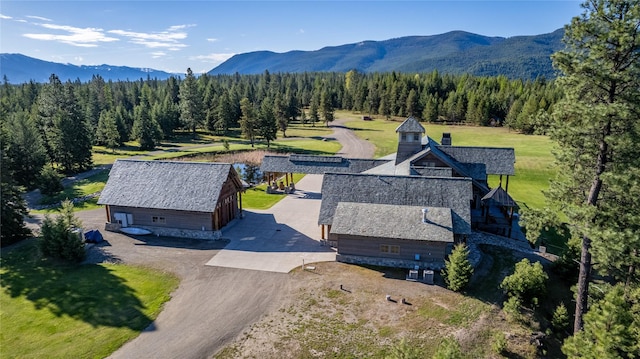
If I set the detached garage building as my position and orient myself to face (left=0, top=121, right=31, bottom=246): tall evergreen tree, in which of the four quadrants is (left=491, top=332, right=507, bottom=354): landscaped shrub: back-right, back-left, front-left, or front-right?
back-left

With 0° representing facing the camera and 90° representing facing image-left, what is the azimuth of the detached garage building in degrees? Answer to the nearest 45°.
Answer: approximately 270°

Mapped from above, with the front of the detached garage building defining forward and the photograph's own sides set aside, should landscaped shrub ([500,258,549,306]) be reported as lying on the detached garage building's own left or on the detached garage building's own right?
on the detached garage building's own right

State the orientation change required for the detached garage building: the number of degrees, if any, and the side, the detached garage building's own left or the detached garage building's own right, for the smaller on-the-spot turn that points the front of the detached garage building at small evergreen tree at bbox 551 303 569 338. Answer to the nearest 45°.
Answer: approximately 45° to the detached garage building's own right

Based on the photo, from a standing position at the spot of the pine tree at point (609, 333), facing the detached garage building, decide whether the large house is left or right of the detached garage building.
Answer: right

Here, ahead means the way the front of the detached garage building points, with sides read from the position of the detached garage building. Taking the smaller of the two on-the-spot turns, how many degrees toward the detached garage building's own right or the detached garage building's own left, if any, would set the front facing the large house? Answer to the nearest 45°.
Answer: approximately 45° to the detached garage building's own right

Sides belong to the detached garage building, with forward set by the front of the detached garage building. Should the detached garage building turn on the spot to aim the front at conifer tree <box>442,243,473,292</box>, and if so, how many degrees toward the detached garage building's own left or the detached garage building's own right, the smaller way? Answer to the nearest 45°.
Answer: approximately 45° to the detached garage building's own right

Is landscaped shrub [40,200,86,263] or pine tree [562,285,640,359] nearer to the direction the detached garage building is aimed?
the pine tree

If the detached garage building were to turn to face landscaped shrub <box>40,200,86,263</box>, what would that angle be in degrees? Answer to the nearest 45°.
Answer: approximately 135° to its right

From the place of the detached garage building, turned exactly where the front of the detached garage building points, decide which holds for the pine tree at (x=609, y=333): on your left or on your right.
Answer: on your right

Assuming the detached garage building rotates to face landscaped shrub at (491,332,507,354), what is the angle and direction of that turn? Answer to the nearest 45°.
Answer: approximately 45° to its right

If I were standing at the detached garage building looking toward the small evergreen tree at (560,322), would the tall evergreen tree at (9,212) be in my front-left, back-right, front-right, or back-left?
back-right

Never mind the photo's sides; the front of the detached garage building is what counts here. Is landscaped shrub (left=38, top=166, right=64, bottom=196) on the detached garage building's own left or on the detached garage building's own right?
on the detached garage building's own left

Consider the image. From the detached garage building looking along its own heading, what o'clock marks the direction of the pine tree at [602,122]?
The pine tree is roughly at 2 o'clock from the detached garage building.

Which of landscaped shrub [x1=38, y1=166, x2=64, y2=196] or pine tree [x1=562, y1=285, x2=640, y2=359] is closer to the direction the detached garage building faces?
the pine tree
